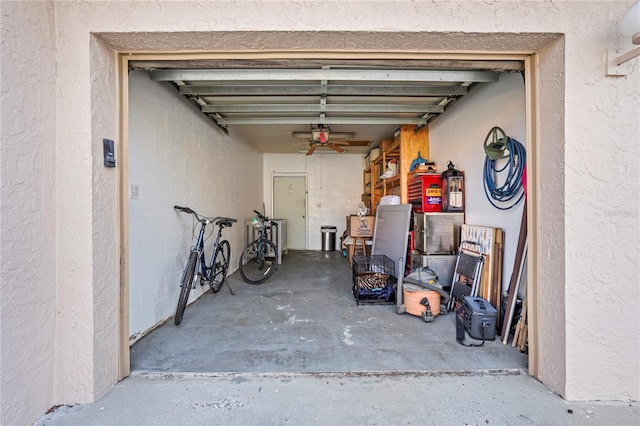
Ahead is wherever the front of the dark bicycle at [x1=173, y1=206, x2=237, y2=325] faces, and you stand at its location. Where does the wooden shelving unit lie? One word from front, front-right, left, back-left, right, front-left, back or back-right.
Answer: back-left

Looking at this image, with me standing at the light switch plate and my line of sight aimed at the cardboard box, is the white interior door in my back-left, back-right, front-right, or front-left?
front-left

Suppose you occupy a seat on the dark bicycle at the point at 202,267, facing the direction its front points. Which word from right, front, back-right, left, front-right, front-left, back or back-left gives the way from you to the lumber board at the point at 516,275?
left

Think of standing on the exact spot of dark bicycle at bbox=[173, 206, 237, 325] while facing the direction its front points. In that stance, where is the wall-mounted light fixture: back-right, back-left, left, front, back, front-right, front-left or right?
left

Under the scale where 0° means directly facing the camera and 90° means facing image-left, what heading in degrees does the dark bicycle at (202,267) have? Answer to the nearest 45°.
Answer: approximately 45°

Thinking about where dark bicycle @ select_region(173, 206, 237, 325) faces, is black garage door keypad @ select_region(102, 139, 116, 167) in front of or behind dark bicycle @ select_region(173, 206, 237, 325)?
in front

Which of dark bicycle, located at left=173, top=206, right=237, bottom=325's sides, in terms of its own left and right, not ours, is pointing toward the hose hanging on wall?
left

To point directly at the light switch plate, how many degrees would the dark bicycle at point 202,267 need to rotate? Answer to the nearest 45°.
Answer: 0° — it already faces it

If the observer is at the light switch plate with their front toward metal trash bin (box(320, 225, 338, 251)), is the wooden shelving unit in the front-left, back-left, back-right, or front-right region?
front-right

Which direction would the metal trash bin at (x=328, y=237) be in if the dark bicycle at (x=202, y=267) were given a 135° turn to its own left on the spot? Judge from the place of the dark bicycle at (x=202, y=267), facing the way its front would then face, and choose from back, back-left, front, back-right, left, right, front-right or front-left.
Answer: front-left

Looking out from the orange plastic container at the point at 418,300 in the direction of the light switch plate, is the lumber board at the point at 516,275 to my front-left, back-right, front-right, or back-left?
back-left

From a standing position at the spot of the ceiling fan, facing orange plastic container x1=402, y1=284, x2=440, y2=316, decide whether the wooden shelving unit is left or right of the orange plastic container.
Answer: left
